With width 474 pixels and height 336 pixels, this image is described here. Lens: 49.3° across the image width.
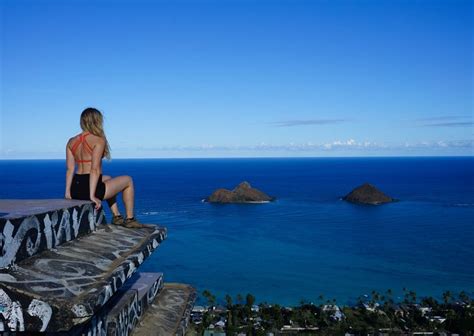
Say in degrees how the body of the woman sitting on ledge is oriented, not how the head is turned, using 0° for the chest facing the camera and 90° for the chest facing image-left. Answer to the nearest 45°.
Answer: approximately 225°

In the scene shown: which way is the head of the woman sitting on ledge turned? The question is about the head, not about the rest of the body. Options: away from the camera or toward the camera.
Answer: away from the camera
